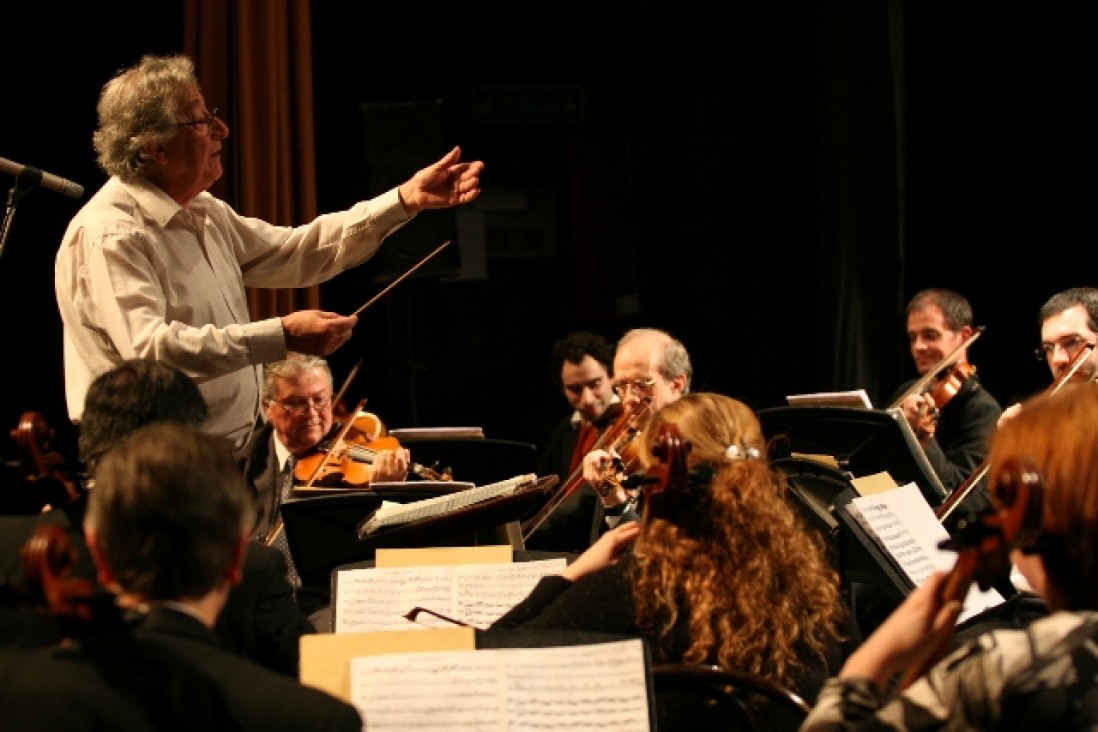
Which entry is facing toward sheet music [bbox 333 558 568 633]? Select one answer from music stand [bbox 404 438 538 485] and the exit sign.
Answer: the exit sign

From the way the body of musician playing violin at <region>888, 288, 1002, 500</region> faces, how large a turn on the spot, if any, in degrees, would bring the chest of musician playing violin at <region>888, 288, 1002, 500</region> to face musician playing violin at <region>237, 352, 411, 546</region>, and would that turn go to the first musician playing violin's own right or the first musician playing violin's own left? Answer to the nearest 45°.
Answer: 0° — they already face them

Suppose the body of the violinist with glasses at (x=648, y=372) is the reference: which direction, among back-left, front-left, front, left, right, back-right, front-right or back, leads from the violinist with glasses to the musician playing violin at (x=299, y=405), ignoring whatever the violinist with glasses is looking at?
front-right

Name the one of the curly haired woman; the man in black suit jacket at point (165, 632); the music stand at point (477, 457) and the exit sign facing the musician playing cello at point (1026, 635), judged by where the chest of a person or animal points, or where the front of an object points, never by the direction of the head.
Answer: the exit sign

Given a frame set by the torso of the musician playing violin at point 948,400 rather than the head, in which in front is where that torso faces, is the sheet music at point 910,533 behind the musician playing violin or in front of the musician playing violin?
in front

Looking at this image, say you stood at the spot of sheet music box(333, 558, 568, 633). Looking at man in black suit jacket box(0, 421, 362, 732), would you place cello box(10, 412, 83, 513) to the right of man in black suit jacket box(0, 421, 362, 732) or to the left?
right

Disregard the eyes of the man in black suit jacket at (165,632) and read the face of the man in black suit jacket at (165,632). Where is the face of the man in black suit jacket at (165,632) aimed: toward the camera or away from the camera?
away from the camera

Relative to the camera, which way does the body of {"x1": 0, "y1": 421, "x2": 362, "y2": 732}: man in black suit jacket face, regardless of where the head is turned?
away from the camera

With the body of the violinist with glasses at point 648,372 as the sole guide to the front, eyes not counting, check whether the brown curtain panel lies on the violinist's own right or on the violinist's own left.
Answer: on the violinist's own right

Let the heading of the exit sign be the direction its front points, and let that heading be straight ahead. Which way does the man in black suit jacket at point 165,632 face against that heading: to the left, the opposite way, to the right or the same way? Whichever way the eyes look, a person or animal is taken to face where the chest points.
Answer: the opposite way

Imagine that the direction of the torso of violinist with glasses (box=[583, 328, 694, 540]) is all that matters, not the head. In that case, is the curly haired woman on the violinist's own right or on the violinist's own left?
on the violinist's own left

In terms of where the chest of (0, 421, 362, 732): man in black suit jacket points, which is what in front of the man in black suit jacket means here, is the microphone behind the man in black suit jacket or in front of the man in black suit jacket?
in front

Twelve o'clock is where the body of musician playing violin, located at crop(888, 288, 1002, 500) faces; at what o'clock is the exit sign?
The exit sign is roughly at 2 o'clock from the musician playing violin.

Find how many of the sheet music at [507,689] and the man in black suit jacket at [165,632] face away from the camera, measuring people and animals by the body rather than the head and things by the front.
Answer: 1

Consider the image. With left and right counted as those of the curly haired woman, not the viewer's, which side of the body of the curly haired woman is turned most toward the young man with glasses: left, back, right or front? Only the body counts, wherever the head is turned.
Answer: right

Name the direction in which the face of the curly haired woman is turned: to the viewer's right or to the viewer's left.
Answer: to the viewer's left
